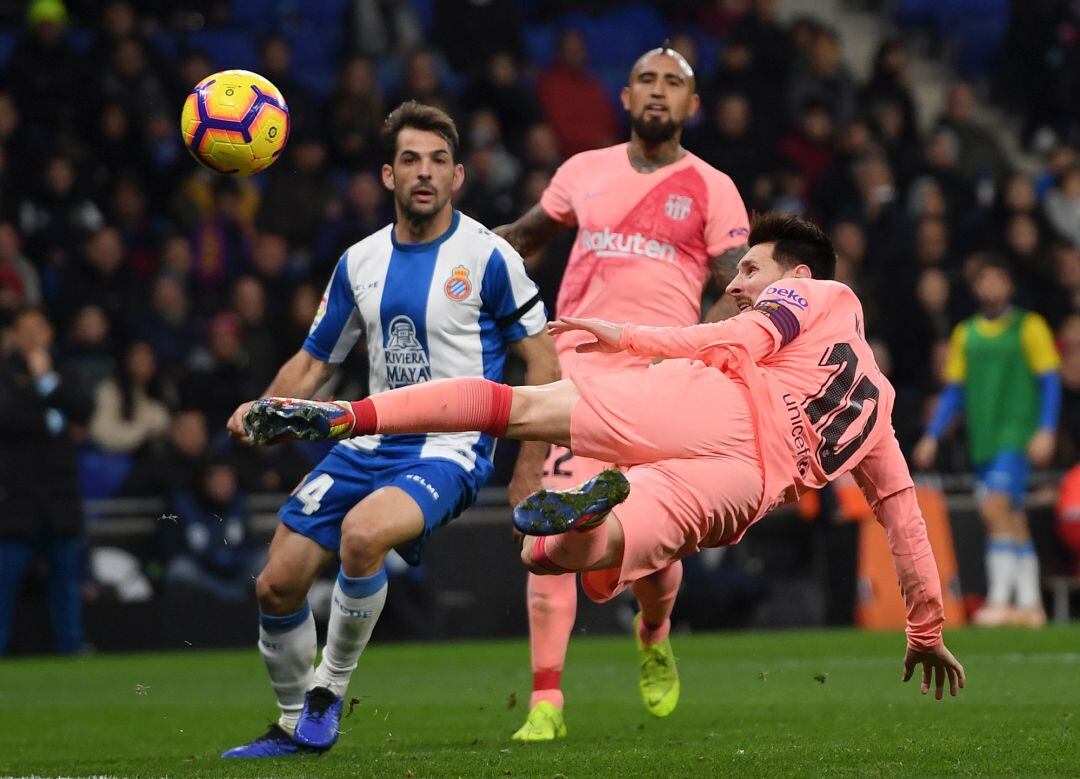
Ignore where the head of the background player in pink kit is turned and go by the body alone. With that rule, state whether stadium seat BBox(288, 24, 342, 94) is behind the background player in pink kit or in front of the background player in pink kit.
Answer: behind

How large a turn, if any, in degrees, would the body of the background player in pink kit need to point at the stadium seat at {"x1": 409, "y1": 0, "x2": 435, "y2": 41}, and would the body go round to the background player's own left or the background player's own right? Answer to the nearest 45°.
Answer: approximately 180°

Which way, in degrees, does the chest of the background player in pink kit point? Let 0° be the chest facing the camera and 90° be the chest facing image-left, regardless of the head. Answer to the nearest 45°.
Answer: approximately 0°

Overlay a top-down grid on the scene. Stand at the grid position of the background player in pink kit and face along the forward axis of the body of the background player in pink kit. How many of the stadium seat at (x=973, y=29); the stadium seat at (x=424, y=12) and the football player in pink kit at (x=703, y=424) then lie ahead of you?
1

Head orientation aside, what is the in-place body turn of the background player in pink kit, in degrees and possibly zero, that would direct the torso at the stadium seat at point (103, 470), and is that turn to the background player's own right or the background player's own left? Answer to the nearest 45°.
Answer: approximately 135° to the background player's own right

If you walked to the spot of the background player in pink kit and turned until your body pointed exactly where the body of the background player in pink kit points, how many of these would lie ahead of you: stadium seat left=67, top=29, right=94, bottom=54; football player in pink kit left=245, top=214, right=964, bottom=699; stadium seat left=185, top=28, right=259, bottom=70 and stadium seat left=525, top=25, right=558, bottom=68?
1

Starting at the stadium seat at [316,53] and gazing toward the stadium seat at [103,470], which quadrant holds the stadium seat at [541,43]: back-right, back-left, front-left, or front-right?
back-left

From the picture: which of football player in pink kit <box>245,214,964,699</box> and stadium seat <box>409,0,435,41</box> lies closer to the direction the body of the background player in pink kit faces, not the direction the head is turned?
the football player in pink kit

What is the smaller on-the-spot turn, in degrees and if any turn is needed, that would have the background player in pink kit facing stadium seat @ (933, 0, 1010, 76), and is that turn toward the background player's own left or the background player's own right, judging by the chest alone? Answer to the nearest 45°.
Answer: approximately 180°

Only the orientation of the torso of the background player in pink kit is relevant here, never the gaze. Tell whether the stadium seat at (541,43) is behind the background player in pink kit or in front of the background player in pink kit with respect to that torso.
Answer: behind

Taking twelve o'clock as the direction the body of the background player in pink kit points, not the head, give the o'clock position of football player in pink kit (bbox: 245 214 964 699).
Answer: The football player in pink kit is roughly at 12 o'clock from the background player in pink kit.
